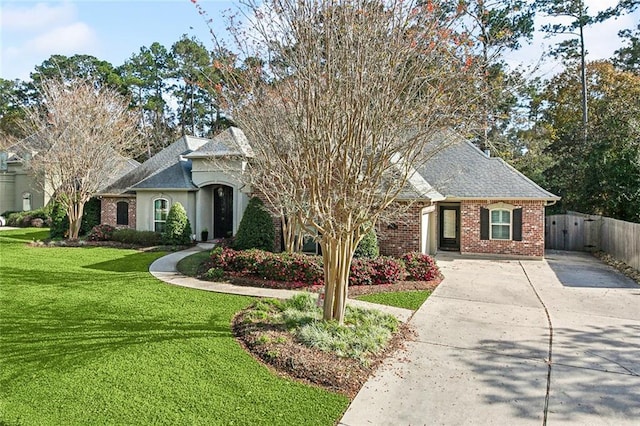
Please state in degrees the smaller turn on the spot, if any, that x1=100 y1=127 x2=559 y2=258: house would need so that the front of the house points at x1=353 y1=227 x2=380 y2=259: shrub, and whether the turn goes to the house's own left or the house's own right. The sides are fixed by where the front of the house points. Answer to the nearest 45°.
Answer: approximately 45° to the house's own right

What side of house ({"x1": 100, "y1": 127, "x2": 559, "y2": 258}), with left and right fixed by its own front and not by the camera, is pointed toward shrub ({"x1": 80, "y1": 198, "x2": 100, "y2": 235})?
right

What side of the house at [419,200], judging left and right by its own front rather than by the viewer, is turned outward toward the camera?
front

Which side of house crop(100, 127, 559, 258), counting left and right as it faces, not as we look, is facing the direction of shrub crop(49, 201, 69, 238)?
right

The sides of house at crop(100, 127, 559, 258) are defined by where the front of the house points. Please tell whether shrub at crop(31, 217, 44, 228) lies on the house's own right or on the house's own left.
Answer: on the house's own right

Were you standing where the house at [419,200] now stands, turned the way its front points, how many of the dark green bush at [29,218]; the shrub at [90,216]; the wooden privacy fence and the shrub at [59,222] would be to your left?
1

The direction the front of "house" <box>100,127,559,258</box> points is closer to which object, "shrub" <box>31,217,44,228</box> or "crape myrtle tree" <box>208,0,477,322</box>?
the crape myrtle tree

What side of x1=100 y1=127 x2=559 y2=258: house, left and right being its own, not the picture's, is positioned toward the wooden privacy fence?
left

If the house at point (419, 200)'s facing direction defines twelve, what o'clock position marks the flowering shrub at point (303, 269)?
The flowering shrub is roughly at 1 o'clock from the house.

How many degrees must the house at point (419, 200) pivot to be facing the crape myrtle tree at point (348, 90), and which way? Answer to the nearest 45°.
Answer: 0° — it already faces it
